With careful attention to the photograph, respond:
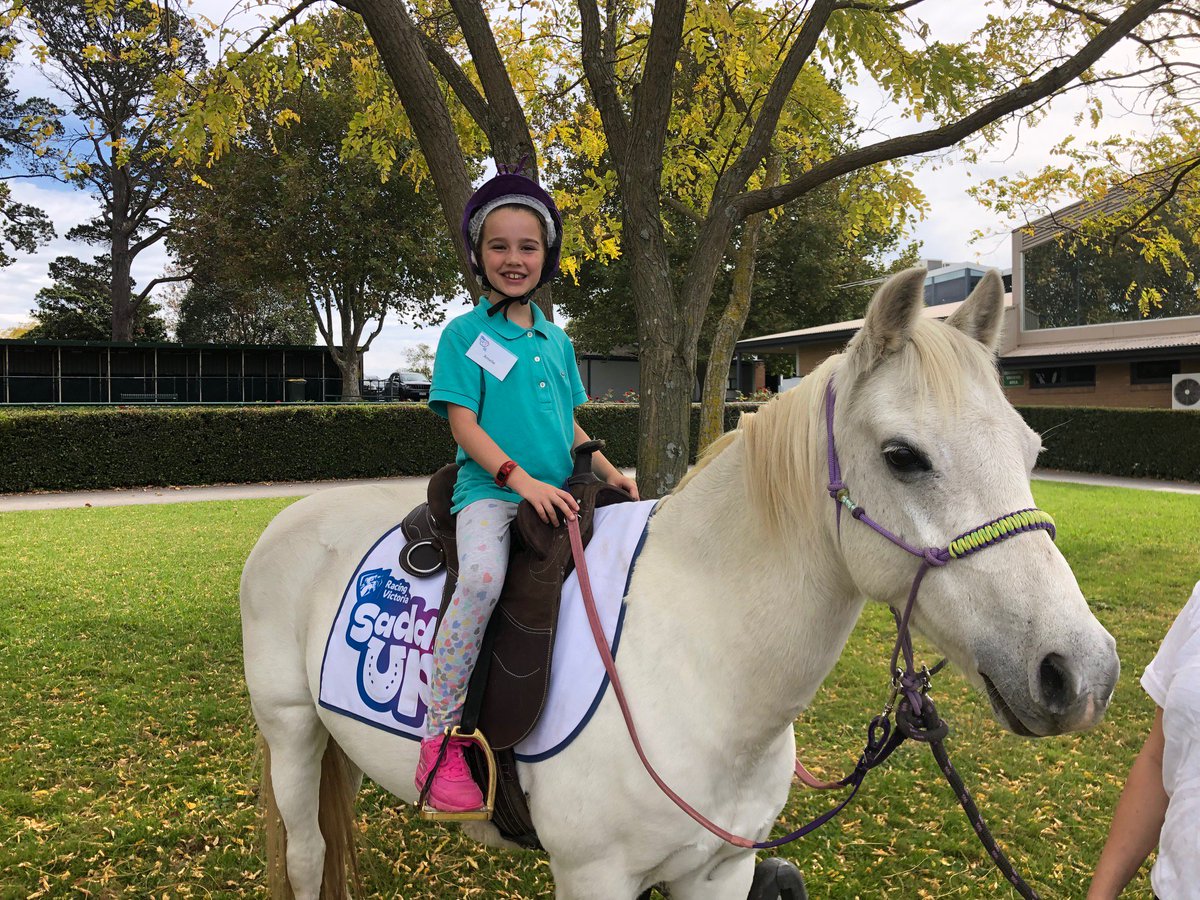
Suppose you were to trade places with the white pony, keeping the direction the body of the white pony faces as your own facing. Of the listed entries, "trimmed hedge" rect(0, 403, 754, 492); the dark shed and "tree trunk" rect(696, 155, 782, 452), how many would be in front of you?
0

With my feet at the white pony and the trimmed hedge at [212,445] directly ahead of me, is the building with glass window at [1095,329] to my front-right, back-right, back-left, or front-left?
front-right

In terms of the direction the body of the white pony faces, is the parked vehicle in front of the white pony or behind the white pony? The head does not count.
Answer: behind

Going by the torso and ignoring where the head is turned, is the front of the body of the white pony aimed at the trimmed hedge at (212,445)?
no

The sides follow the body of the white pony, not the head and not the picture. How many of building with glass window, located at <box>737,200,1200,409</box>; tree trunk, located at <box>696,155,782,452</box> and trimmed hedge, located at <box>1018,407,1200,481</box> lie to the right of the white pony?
0

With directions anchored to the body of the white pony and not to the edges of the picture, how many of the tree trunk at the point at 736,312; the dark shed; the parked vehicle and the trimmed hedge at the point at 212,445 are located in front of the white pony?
0

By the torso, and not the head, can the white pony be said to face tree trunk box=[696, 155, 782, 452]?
no

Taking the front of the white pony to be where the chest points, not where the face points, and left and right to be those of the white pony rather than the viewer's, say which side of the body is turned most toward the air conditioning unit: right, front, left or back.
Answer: left

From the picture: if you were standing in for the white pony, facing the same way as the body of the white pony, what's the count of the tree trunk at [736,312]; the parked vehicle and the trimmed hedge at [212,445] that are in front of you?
0

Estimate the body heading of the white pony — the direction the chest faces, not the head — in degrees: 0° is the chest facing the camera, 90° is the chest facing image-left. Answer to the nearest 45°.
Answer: approximately 315°

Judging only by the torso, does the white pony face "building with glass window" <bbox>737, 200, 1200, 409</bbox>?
no
